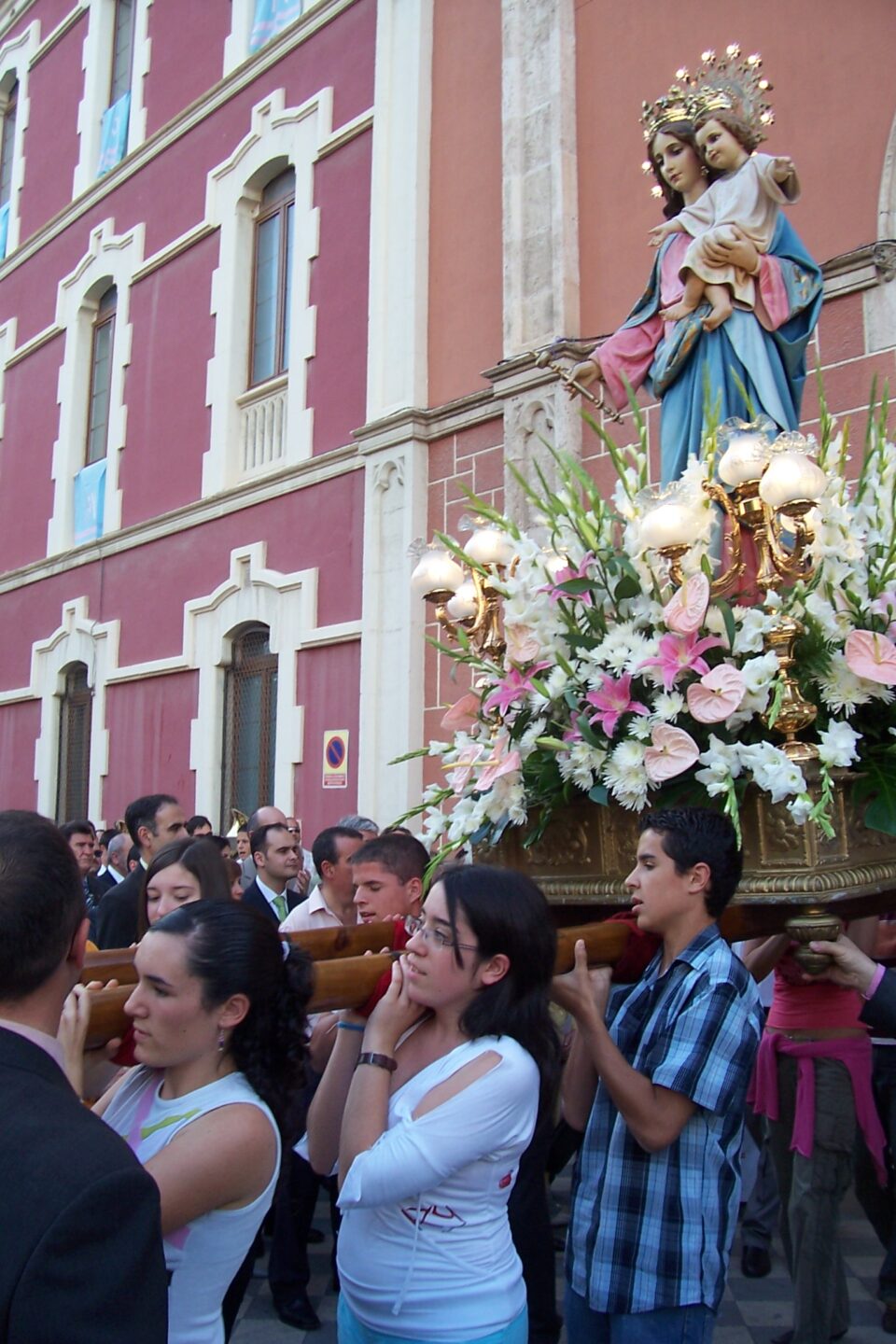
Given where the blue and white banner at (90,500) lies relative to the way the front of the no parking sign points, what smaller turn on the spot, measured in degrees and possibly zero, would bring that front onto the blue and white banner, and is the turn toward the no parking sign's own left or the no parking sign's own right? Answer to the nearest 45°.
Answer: approximately 90° to the no parking sign's own right

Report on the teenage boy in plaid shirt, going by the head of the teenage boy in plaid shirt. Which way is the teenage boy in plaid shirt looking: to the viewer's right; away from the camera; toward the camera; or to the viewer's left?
to the viewer's left

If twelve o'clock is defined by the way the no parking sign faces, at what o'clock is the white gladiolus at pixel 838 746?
The white gladiolus is roughly at 10 o'clock from the no parking sign.

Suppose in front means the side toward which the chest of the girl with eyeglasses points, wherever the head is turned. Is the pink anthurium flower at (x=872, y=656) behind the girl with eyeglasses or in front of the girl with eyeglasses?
behind

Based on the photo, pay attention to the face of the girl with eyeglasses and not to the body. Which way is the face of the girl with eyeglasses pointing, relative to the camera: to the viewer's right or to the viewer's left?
to the viewer's left

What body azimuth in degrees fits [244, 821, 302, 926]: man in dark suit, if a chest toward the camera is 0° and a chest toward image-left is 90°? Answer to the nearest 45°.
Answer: approximately 315°

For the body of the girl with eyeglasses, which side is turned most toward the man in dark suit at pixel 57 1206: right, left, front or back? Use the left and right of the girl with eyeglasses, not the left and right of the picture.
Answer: front

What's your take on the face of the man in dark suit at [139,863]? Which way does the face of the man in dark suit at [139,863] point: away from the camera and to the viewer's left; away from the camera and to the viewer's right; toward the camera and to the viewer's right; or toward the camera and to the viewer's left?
toward the camera and to the viewer's right
